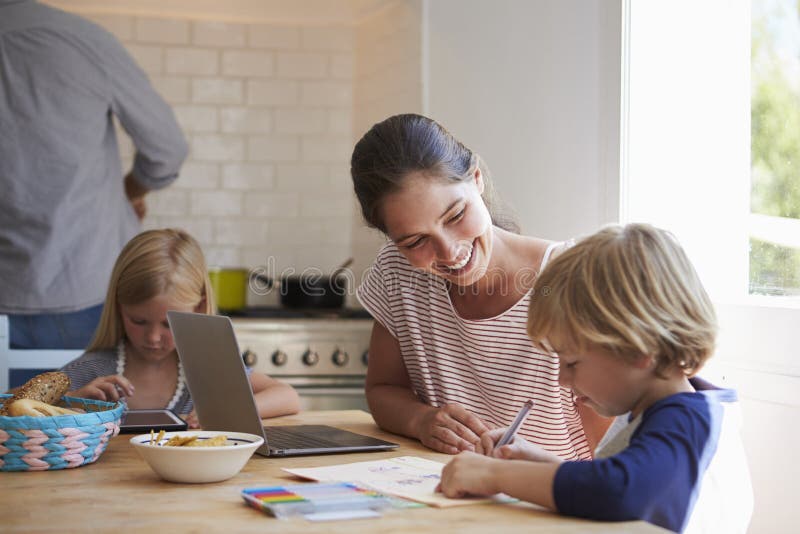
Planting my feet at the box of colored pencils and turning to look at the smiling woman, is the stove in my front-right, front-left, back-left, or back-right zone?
front-left

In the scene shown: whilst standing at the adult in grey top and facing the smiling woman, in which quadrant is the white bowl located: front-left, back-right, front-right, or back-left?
front-right

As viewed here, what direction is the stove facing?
toward the camera

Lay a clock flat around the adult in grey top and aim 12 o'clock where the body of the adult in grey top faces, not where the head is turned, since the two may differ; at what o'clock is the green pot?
The green pot is roughly at 1 o'clock from the adult in grey top.

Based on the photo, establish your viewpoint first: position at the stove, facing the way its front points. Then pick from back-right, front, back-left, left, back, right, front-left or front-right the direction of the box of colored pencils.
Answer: front

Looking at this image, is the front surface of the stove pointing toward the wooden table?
yes

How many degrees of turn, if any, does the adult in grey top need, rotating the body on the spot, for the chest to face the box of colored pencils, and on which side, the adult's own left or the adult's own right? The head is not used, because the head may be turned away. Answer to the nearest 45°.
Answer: approximately 180°

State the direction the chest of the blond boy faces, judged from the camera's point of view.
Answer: to the viewer's left

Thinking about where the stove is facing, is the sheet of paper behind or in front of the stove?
in front

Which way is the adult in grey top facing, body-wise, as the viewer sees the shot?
away from the camera

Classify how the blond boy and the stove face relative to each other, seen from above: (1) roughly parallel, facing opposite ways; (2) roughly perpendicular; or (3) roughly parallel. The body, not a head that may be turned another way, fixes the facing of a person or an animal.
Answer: roughly perpendicular

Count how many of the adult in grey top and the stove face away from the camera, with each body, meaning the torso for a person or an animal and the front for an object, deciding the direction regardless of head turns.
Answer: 1

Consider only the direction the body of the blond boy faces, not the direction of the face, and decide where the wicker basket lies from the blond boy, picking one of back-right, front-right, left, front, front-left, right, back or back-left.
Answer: front

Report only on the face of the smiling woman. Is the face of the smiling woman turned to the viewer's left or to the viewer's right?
to the viewer's right
